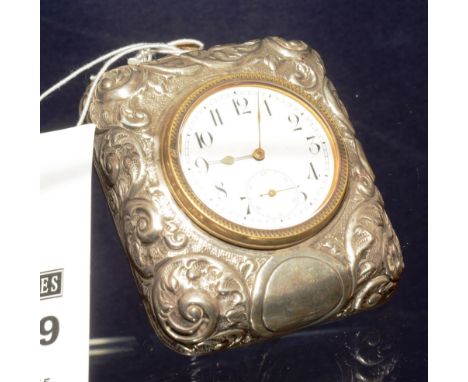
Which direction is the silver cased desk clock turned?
toward the camera
